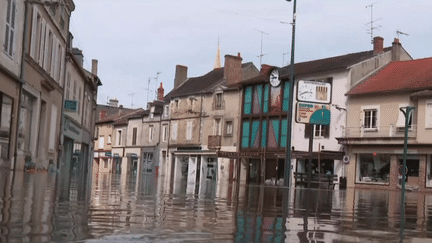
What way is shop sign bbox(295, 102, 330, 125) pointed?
toward the camera
